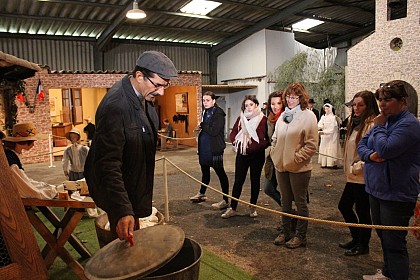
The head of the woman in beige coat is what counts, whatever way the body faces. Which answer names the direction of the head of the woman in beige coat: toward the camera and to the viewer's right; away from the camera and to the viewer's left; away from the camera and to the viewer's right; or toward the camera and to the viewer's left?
toward the camera and to the viewer's left

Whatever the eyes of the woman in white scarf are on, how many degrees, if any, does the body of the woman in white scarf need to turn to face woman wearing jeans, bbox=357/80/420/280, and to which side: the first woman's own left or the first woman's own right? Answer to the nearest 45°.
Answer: approximately 45° to the first woman's own left

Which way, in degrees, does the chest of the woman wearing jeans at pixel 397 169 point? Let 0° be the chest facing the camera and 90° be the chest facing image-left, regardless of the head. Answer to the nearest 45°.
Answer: approximately 90°

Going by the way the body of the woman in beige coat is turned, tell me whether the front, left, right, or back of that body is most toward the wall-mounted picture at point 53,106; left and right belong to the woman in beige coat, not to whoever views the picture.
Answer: right

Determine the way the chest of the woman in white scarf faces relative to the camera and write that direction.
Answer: toward the camera

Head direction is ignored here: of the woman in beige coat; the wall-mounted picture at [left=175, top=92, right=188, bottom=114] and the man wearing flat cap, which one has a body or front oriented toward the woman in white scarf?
the wall-mounted picture

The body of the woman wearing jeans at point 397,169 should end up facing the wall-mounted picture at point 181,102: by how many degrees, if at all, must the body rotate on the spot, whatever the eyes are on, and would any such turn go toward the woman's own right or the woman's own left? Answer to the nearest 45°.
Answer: approximately 45° to the woman's own right

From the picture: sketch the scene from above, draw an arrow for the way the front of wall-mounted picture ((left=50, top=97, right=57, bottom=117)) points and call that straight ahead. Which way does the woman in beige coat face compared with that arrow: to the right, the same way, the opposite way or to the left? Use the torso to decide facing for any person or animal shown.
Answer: to the right

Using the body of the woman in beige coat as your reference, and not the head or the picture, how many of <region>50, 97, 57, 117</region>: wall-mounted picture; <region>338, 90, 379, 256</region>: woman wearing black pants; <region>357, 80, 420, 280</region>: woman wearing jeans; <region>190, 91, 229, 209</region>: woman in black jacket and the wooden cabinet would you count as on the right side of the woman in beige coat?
3

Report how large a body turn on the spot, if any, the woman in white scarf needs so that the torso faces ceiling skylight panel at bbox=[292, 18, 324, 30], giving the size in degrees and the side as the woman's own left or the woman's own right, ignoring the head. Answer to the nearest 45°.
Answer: approximately 180°

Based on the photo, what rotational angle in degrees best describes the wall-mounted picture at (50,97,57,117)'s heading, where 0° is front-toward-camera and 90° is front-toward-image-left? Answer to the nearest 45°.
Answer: approximately 0°

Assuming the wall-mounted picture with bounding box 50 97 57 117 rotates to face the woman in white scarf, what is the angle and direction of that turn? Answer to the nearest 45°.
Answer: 0° — it already faces them

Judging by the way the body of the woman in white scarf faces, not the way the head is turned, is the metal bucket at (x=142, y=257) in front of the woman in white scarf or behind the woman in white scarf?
in front
